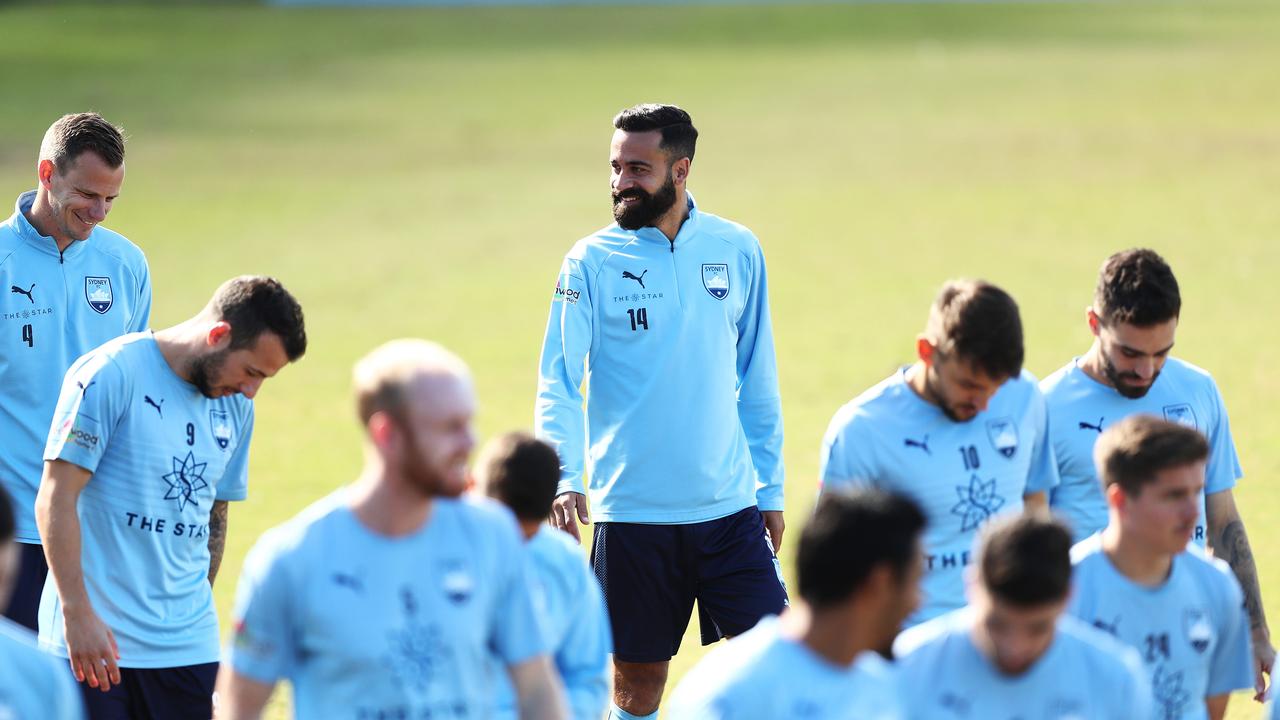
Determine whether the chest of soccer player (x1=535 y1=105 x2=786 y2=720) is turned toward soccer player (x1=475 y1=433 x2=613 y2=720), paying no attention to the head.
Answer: yes

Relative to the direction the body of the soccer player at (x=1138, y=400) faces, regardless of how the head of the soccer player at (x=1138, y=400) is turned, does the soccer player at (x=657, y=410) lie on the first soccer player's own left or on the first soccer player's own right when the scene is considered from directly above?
on the first soccer player's own right

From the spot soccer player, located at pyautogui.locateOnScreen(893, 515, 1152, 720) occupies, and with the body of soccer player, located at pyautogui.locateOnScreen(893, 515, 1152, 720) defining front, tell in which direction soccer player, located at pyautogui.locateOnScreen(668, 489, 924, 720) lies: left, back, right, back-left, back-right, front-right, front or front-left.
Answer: front-right

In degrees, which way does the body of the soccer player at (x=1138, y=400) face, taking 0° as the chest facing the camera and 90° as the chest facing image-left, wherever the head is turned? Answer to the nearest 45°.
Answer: approximately 0°

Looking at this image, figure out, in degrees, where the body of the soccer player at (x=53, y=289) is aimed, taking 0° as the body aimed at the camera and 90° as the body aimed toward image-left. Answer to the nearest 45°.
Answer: approximately 0°

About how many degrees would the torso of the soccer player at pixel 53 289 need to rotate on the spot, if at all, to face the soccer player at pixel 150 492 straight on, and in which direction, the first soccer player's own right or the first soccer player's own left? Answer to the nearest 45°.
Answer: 0° — they already face them

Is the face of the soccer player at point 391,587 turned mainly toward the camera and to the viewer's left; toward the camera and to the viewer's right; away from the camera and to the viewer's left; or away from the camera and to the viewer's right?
toward the camera and to the viewer's right

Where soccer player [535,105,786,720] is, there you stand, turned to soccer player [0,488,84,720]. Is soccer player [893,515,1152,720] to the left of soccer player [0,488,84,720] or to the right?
left

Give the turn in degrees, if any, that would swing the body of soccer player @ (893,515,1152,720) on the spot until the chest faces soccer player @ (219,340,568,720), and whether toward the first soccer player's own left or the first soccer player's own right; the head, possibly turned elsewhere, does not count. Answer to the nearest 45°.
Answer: approximately 90° to the first soccer player's own right

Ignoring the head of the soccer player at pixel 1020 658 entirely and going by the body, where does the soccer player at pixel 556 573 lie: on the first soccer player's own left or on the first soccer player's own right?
on the first soccer player's own right
